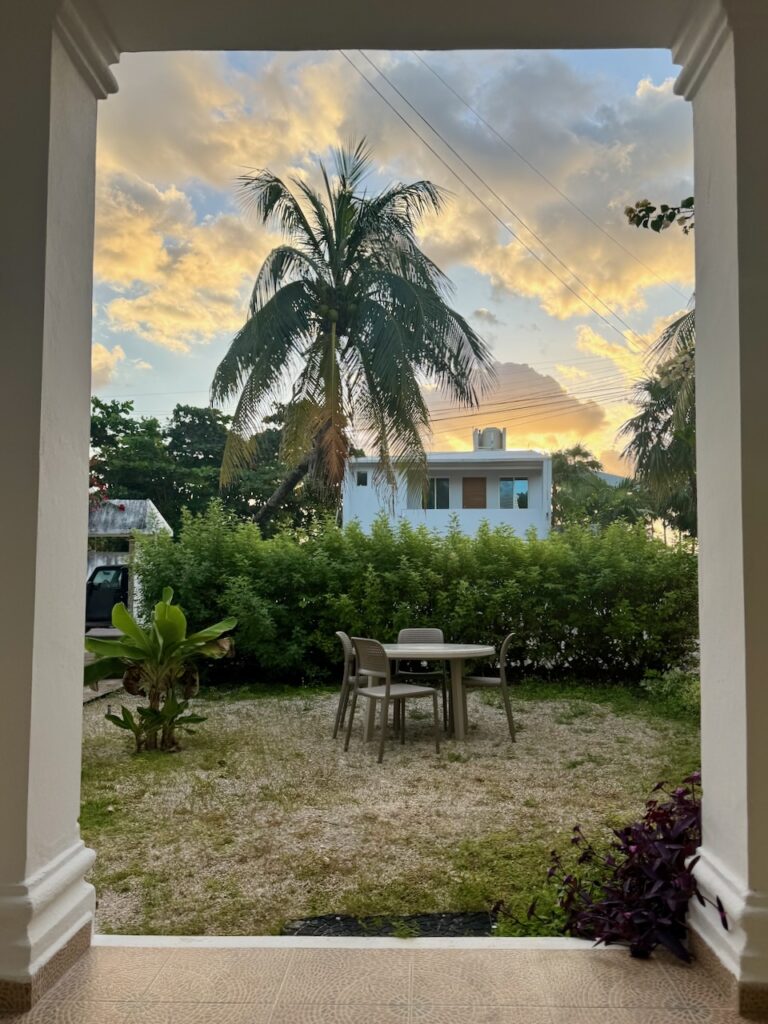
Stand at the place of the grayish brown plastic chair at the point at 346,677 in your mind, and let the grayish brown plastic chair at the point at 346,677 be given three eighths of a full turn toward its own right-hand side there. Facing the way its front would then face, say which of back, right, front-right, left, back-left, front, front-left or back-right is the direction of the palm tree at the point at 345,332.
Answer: back-right

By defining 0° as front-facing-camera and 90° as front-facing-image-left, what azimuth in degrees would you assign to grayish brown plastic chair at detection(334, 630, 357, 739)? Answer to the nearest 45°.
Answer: approximately 270°

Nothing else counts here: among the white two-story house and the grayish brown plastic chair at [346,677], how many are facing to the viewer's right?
1

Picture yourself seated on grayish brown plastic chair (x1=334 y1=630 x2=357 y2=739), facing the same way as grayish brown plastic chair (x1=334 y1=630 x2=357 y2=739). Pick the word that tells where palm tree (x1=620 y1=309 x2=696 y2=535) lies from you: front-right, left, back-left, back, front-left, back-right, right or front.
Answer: front-left

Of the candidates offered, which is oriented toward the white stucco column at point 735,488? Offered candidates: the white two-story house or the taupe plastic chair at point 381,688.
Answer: the white two-story house

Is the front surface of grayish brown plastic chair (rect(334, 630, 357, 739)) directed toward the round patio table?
yes

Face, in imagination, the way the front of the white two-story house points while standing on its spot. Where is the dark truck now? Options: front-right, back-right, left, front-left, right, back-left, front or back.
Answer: front-right

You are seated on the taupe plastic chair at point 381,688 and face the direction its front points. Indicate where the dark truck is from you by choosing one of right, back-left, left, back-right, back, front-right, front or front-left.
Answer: left

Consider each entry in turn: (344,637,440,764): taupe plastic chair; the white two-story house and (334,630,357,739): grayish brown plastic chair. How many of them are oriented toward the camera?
1

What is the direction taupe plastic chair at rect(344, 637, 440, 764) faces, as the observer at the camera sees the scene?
facing away from the viewer and to the right of the viewer

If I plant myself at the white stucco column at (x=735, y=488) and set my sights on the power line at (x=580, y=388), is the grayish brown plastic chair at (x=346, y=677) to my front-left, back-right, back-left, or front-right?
front-left

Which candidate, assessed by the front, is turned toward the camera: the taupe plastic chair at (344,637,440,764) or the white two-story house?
the white two-story house

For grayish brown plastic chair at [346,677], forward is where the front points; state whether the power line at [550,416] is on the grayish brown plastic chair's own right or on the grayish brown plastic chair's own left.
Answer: on the grayish brown plastic chair's own left

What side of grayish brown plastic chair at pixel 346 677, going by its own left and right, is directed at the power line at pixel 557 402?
left

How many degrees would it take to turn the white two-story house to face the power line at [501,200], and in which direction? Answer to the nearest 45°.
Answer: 0° — it already faces it

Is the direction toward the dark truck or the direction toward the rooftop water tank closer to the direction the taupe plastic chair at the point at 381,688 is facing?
the rooftop water tank

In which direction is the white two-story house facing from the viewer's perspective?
toward the camera

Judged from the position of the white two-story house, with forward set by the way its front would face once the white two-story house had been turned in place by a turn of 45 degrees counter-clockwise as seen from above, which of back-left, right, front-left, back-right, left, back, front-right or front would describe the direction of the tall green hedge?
front-right
